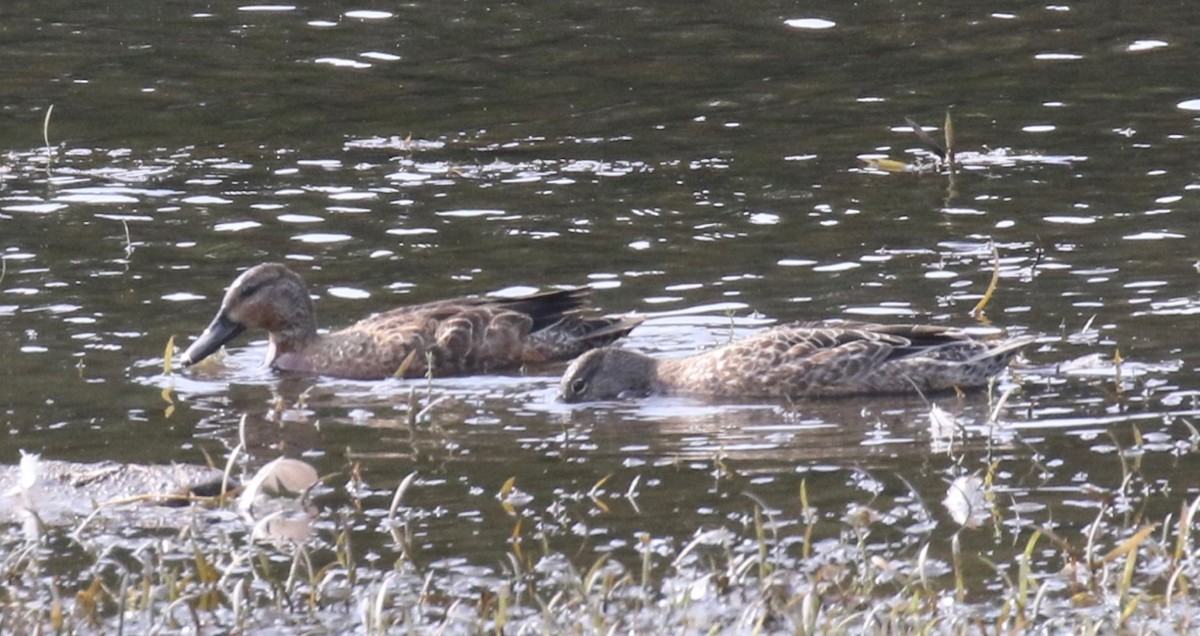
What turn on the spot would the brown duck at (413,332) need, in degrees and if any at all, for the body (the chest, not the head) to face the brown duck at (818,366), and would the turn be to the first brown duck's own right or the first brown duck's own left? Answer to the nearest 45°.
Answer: approximately 135° to the first brown duck's own left

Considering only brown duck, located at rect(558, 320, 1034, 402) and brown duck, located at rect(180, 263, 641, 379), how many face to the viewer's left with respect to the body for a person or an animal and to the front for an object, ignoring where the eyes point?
2

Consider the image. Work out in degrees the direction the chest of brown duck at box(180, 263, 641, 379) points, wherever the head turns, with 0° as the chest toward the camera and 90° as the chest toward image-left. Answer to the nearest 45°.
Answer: approximately 90°

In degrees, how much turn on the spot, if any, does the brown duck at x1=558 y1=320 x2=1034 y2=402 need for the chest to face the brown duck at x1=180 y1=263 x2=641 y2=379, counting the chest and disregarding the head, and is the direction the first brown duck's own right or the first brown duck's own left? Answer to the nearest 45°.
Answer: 0° — it already faces it

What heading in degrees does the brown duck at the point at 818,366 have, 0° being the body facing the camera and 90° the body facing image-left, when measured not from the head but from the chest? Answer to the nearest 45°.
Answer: approximately 90°
